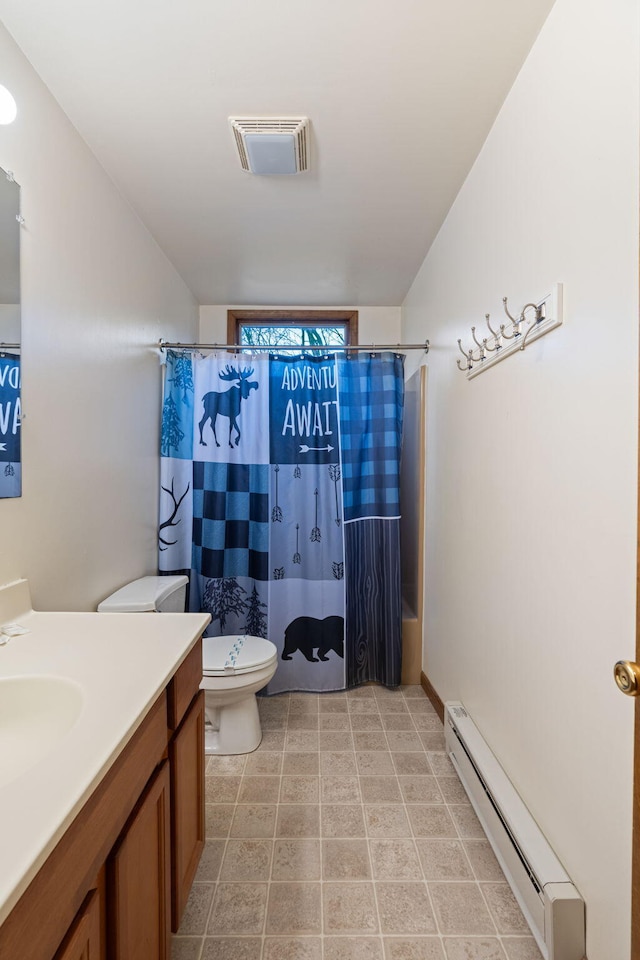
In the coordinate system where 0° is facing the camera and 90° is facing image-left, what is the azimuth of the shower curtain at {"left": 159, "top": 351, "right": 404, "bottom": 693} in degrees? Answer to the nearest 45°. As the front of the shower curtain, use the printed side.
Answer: approximately 0°

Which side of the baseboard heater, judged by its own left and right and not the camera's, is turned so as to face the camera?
left

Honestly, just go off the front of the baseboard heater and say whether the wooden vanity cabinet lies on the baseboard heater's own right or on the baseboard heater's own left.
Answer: on the baseboard heater's own left

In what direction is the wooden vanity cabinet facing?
to the viewer's right

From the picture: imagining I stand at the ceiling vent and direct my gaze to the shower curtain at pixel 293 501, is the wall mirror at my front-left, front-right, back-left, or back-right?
back-left

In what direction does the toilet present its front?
to the viewer's right

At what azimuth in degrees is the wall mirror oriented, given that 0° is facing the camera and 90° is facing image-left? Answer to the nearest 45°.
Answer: approximately 270°
